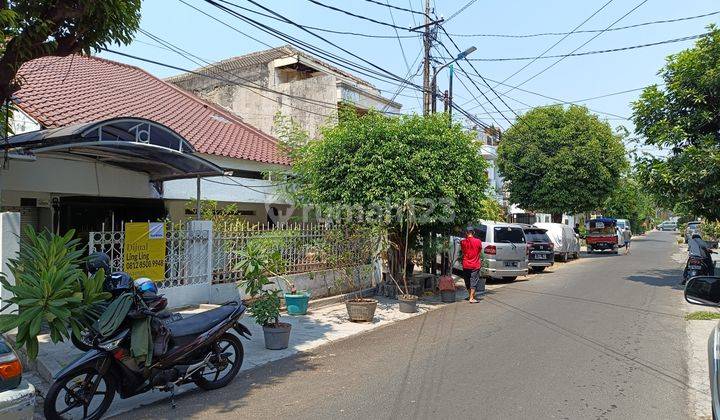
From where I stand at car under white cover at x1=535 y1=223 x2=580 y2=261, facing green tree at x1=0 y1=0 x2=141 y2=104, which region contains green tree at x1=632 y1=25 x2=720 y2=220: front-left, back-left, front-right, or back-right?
front-left

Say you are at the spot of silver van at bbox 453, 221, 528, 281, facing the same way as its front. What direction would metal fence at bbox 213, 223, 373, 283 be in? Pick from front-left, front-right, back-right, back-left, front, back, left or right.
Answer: left

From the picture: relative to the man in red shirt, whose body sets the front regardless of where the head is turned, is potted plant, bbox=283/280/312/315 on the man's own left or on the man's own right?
on the man's own left

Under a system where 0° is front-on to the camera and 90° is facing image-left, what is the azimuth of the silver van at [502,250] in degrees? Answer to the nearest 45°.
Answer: approximately 135°

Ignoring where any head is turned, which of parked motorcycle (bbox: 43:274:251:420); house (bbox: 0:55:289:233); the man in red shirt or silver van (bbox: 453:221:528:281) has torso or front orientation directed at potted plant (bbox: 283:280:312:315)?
the house

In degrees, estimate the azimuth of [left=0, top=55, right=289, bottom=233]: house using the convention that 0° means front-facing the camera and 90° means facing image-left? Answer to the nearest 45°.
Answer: approximately 315°

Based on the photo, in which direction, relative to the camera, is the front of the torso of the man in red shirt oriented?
away from the camera

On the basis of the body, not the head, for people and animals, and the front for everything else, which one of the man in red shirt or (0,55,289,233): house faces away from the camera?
the man in red shirt

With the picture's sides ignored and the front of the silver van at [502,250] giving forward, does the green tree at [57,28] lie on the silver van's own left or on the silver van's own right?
on the silver van's own left

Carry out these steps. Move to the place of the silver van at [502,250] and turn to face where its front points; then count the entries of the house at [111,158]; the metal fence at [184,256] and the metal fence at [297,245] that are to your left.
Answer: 3

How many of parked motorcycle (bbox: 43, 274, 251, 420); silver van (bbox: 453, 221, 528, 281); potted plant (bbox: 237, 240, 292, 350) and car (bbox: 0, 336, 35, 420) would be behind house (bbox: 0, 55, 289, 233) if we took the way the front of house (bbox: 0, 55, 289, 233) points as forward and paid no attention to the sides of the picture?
0

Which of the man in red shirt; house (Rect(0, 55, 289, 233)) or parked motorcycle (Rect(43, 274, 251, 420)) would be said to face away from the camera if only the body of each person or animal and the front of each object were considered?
the man in red shirt
